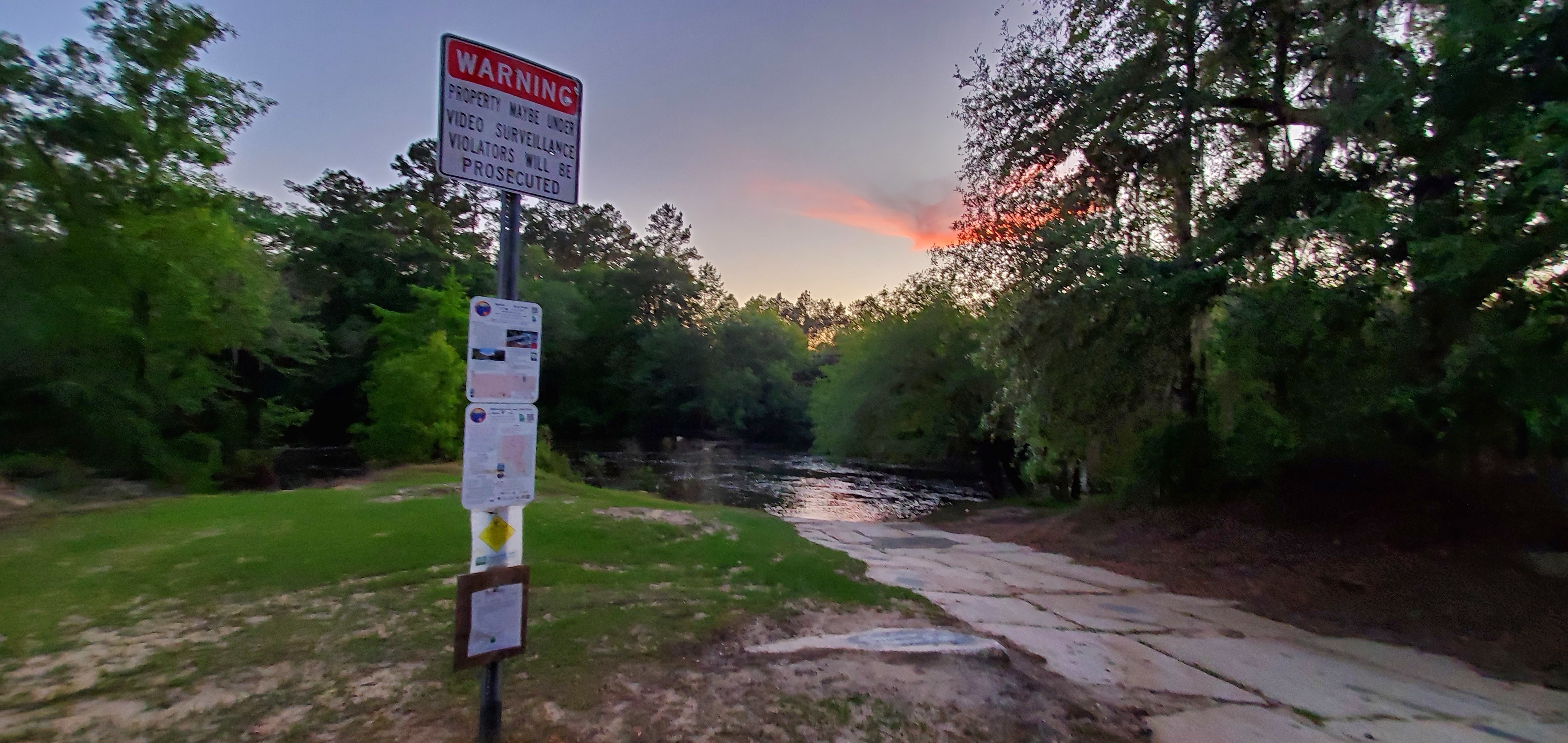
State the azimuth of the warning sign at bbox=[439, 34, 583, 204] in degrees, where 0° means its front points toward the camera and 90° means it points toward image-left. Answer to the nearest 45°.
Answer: approximately 315°

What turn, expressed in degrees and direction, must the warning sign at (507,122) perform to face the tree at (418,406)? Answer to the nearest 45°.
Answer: approximately 135° to its left

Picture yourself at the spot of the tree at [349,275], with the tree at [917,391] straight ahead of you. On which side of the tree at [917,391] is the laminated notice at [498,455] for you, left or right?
right

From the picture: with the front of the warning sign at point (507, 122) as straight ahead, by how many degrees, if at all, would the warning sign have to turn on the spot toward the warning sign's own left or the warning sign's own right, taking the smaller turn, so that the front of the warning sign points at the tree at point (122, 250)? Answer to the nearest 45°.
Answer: approximately 180°

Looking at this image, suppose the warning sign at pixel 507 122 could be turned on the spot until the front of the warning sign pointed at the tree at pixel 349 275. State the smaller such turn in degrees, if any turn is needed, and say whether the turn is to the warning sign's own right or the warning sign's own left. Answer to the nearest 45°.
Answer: approximately 135° to the warning sign's own left
